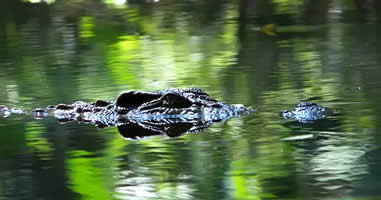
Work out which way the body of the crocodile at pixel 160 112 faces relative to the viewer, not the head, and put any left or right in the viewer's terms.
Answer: facing to the right of the viewer
